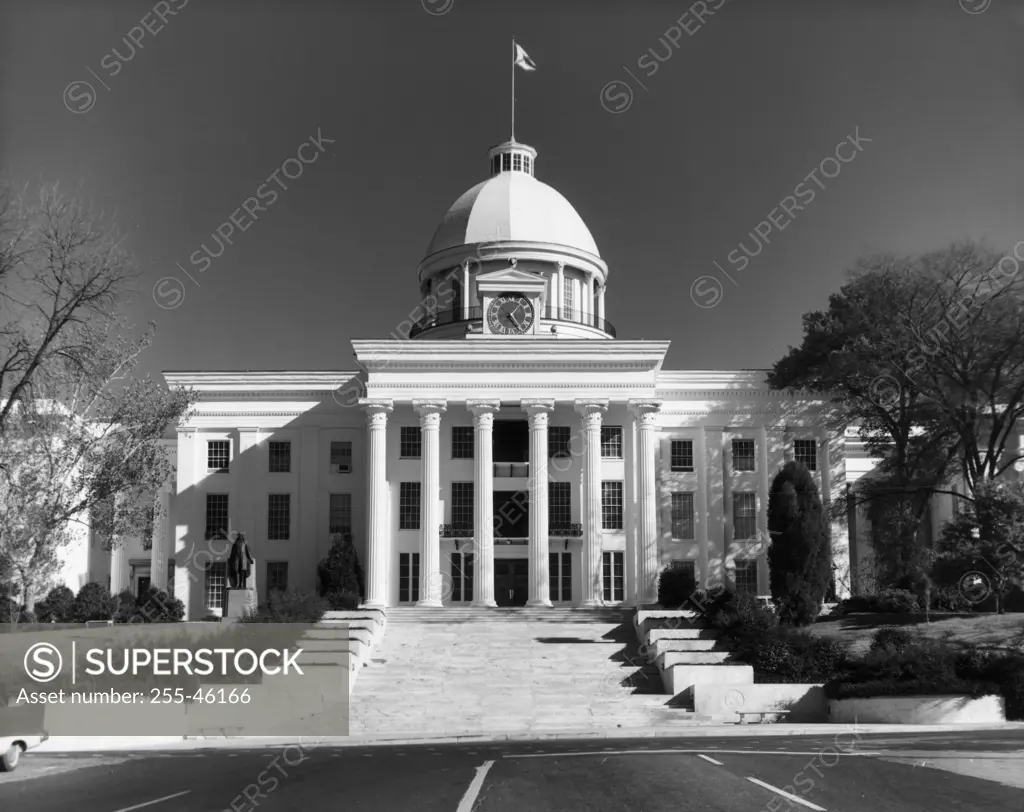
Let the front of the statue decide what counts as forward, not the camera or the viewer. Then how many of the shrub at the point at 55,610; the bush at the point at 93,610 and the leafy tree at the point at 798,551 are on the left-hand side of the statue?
1

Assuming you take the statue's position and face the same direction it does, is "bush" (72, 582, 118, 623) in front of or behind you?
behind

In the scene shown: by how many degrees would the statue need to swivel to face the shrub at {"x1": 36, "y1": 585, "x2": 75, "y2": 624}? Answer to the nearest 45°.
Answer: approximately 135° to its right

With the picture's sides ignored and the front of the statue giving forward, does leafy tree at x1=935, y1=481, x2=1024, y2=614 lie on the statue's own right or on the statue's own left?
on the statue's own left

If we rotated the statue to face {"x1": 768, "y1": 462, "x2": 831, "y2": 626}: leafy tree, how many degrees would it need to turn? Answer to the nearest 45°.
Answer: approximately 90° to its left

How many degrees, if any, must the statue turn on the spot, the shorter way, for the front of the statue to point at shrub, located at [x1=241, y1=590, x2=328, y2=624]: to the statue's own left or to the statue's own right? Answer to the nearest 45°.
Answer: approximately 90° to the statue's own left

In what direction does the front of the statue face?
toward the camera
